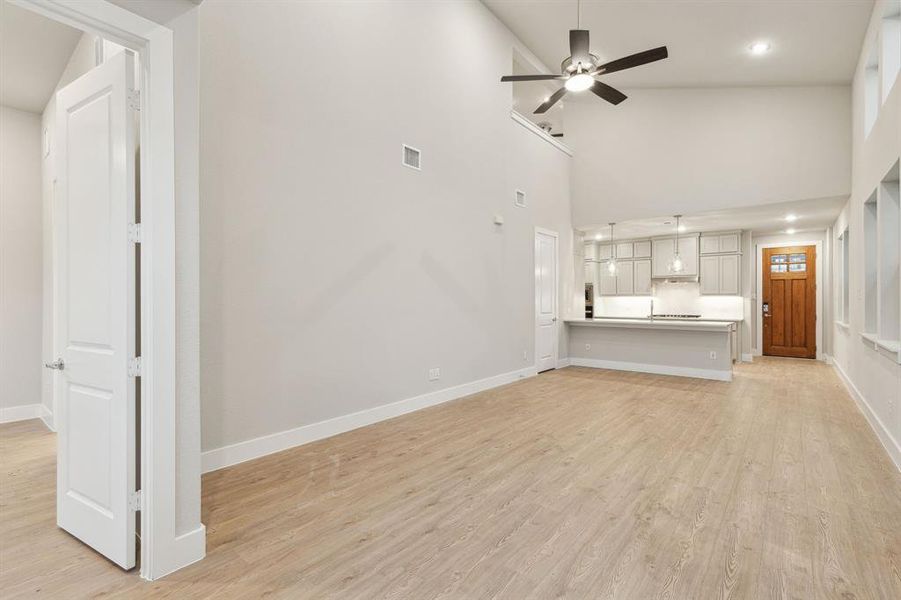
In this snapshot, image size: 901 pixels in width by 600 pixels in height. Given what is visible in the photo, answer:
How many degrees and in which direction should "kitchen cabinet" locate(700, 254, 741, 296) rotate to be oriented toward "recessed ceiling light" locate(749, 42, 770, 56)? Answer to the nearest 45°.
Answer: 0° — it already faces it

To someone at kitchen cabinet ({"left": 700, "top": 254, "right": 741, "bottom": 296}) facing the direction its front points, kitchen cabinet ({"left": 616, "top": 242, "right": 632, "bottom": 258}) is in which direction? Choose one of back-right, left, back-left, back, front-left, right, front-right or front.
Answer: right

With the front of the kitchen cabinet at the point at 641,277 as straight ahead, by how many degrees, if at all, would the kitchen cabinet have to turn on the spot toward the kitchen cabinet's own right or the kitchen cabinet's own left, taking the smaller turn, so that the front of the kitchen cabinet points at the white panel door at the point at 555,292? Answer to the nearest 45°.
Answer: approximately 45° to the kitchen cabinet's own right

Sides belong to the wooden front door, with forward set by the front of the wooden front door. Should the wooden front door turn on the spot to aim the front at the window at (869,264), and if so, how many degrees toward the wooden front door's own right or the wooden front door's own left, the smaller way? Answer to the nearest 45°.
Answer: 0° — it already faces it

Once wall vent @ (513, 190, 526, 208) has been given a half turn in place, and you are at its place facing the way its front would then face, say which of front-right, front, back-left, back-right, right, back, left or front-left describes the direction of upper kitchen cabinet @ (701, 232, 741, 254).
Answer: right

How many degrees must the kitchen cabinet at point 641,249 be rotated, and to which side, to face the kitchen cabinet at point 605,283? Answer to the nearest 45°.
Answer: approximately 90° to its right

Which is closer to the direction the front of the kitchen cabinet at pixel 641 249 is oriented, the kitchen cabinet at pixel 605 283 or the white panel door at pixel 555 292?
the white panel door

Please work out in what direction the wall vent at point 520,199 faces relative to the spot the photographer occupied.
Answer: facing the viewer and to the right of the viewer

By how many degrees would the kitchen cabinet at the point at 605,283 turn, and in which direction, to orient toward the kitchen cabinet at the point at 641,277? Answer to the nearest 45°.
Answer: approximately 90° to its left

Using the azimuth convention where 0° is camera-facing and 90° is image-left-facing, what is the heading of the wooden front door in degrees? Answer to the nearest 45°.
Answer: approximately 0°

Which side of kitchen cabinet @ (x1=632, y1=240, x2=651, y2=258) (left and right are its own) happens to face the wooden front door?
left
